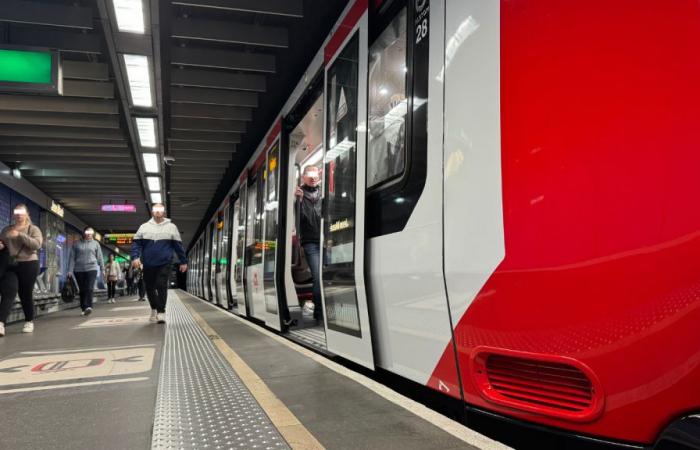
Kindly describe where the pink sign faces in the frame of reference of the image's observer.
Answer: facing the viewer

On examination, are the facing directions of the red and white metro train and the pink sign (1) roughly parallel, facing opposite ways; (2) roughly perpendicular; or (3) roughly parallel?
roughly parallel

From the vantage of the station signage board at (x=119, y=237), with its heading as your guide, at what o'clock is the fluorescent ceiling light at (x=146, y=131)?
The fluorescent ceiling light is roughly at 12 o'clock from the station signage board.

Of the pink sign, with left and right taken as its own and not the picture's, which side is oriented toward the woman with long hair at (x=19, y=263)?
front

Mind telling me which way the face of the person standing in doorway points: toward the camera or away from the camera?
toward the camera

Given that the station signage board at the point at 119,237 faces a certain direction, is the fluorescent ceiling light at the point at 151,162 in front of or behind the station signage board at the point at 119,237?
in front

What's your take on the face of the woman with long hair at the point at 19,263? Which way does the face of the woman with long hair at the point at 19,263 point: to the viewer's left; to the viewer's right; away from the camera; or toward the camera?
toward the camera

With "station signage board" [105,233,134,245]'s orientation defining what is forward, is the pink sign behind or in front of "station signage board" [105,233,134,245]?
in front

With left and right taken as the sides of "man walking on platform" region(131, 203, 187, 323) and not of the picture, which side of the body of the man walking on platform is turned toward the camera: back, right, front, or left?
front

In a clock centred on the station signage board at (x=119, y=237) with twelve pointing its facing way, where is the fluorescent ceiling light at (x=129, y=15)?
The fluorescent ceiling light is roughly at 12 o'clock from the station signage board.

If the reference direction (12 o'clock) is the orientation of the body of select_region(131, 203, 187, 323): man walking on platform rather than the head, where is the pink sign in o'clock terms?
The pink sign is roughly at 6 o'clock from the man walking on platform.

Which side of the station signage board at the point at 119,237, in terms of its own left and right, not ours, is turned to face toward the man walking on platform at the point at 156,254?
front

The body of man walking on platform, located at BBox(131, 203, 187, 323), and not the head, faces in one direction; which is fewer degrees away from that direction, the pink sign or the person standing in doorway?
the person standing in doorway

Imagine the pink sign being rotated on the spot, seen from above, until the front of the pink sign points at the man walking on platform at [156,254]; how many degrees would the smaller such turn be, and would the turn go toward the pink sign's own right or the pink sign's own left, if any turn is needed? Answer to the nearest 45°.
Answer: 0° — it already faces them

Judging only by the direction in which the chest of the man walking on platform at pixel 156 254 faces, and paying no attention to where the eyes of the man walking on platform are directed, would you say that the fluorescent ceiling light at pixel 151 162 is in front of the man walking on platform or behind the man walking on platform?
behind
